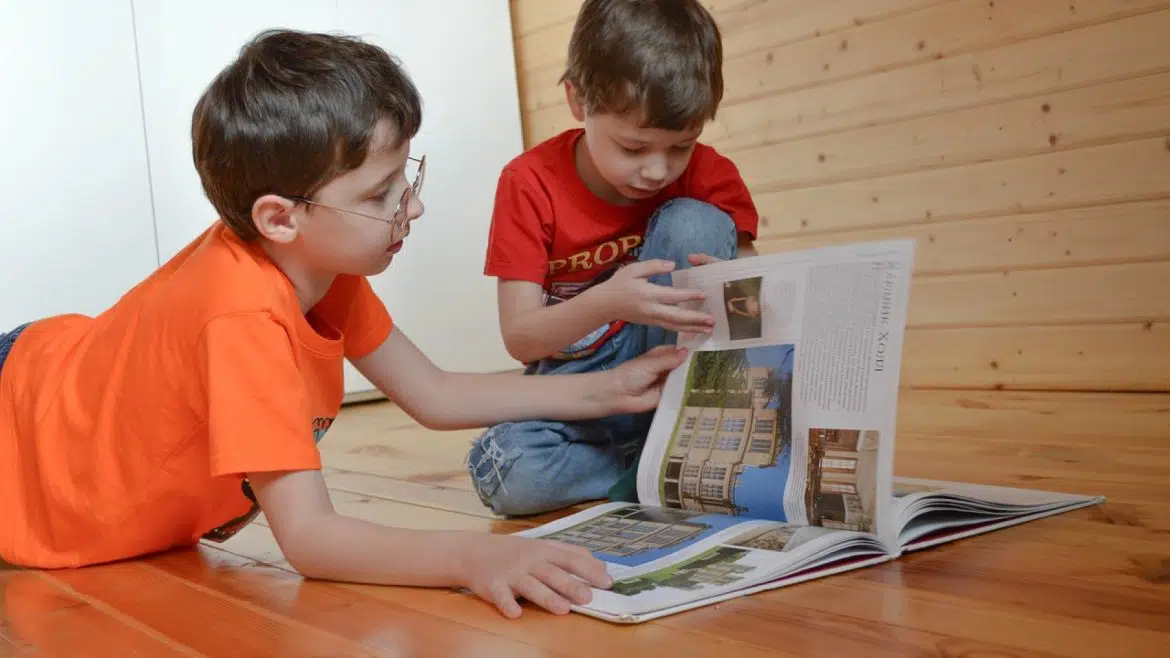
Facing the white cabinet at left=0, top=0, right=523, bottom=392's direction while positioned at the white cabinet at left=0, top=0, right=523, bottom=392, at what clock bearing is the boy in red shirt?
The boy in red shirt is roughly at 11 o'clock from the white cabinet.

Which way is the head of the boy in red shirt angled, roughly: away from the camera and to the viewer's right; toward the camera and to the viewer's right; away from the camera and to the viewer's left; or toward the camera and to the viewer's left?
toward the camera and to the viewer's right

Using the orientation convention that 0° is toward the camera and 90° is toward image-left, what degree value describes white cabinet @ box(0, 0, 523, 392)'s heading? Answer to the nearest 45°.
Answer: approximately 0°

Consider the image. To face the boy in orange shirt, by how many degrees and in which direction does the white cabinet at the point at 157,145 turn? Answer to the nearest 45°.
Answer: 0° — it already faces them
